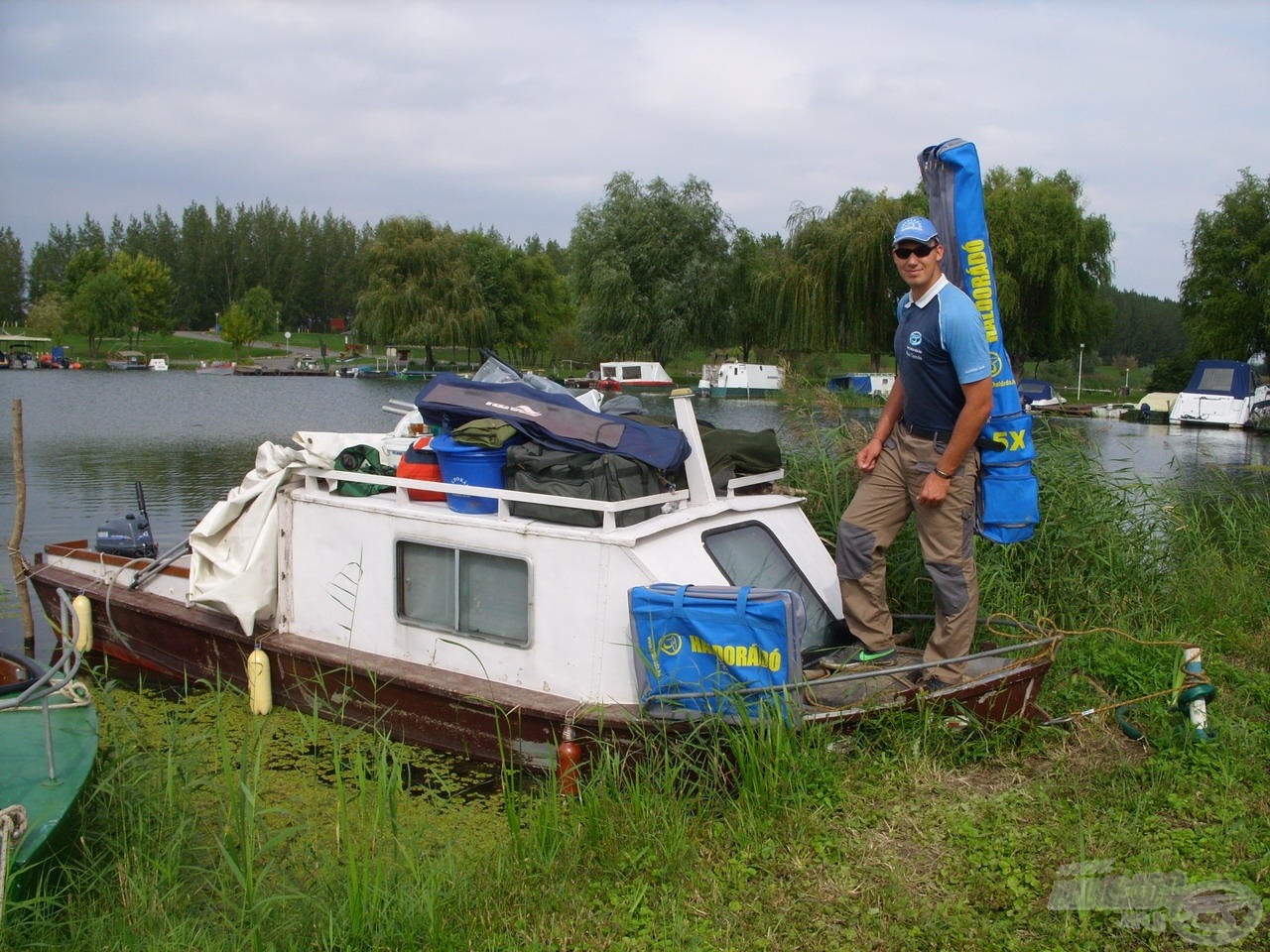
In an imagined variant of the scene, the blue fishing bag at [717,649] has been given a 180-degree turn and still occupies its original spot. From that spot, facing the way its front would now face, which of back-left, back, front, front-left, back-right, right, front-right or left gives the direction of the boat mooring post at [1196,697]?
right

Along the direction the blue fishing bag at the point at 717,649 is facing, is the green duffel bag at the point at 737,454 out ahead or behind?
behind

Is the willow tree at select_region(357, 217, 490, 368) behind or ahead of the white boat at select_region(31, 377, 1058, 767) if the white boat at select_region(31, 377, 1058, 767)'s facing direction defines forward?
behind

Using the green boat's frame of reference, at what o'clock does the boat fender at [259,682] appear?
The boat fender is roughly at 7 o'clock from the green boat.

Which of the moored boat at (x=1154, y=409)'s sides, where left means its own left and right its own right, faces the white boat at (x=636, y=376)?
left

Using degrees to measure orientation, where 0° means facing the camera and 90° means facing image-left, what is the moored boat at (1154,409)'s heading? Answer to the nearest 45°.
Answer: approximately 90°
